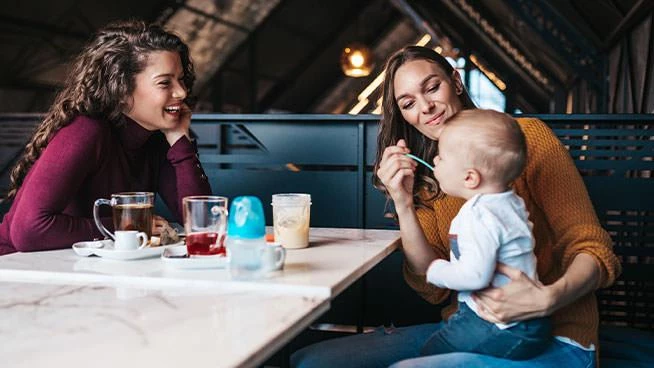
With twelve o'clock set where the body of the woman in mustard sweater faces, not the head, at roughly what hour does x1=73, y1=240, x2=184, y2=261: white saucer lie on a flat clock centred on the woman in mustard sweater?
The white saucer is roughly at 1 o'clock from the woman in mustard sweater.

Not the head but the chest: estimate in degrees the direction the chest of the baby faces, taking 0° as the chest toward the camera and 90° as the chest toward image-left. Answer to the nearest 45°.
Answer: approximately 90°

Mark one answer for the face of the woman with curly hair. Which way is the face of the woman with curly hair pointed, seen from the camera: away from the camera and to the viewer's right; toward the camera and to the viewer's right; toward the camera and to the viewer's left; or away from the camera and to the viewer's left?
toward the camera and to the viewer's right

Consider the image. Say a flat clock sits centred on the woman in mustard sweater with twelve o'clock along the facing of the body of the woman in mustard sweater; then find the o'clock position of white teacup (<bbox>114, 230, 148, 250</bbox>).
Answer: The white teacup is roughly at 1 o'clock from the woman in mustard sweater.

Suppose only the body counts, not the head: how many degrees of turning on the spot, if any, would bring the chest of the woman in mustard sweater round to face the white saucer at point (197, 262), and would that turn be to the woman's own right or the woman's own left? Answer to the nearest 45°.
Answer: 0° — they already face it

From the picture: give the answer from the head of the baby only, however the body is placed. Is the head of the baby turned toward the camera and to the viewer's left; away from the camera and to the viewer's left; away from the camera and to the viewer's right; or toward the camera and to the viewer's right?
away from the camera and to the viewer's left

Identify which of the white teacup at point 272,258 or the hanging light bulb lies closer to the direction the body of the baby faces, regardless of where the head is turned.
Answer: the white teacup

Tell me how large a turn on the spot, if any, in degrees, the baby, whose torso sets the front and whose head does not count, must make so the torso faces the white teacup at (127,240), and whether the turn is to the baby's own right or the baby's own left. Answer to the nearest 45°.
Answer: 0° — they already face it

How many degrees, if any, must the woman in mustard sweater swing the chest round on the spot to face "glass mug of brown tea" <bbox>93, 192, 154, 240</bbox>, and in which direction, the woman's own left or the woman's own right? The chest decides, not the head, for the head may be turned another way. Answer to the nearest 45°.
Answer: approximately 45° to the woman's own right

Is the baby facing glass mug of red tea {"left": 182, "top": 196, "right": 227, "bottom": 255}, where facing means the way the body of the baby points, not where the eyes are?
yes
